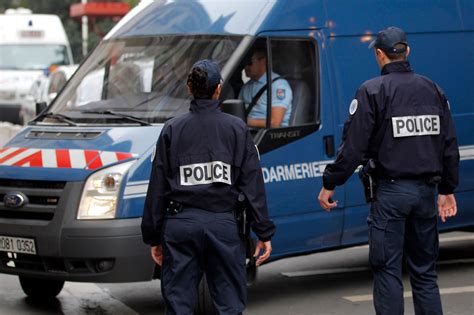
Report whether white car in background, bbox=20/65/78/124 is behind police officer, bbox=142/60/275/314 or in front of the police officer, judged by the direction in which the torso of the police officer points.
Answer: in front

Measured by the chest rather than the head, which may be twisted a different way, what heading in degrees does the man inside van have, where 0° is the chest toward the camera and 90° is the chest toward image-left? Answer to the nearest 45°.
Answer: approximately 45°

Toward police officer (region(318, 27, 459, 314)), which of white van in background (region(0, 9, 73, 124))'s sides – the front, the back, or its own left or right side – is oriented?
front

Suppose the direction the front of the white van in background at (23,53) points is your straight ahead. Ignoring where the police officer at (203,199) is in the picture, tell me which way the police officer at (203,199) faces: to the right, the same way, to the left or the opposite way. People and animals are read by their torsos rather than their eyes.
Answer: the opposite way

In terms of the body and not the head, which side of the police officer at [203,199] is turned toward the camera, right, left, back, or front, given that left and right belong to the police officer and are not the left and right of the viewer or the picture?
back

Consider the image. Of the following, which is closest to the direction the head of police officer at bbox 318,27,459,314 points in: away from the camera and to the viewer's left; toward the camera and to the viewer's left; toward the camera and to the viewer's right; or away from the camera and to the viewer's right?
away from the camera and to the viewer's left

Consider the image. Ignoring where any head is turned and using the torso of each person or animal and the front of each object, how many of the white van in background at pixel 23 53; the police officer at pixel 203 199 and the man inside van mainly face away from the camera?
1

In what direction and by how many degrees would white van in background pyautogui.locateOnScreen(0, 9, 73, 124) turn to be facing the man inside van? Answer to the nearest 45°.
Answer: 0° — it already faces them

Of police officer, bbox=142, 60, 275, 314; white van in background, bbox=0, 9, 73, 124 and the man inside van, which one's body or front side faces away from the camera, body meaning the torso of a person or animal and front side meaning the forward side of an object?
the police officer

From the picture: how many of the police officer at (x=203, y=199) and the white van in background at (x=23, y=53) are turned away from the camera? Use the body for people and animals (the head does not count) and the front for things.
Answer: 1

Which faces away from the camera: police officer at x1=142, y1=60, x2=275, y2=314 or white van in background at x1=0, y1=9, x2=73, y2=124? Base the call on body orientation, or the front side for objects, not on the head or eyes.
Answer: the police officer

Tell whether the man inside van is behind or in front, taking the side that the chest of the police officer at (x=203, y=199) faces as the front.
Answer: in front
